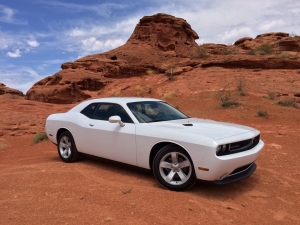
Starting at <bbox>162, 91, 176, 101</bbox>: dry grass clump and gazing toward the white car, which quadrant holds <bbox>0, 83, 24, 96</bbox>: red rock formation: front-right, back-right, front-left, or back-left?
back-right

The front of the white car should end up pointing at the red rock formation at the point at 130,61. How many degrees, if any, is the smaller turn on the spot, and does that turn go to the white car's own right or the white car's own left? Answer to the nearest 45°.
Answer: approximately 135° to the white car's own left

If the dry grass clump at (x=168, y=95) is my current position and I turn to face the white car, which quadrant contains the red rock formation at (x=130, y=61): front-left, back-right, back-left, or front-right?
back-right

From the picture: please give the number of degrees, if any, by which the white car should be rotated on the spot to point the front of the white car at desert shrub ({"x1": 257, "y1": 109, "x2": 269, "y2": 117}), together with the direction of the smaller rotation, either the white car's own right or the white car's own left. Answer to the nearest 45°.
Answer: approximately 90° to the white car's own left

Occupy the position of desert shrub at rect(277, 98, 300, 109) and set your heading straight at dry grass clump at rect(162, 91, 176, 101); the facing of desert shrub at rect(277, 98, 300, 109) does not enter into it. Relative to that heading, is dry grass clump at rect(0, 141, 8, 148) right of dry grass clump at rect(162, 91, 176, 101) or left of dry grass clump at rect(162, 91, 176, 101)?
left

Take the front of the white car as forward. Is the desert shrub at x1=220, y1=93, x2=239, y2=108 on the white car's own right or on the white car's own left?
on the white car's own left

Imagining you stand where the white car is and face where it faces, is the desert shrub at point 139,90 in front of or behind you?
behind

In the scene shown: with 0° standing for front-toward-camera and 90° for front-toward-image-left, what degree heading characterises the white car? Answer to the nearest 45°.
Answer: approximately 315°

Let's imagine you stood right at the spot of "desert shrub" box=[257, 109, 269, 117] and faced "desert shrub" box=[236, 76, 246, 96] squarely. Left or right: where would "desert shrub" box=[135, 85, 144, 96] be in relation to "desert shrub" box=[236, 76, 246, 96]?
left

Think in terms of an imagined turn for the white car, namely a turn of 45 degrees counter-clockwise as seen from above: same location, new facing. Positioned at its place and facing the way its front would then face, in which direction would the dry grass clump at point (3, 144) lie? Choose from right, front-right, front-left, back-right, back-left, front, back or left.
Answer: back-left

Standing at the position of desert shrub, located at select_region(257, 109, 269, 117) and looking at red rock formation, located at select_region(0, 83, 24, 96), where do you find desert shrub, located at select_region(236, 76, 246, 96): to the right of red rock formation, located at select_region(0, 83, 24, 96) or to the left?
right

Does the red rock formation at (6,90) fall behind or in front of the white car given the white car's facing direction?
behind

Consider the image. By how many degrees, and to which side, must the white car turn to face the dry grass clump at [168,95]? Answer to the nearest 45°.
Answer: approximately 135° to its left

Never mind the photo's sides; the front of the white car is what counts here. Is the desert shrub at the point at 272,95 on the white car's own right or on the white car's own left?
on the white car's own left
